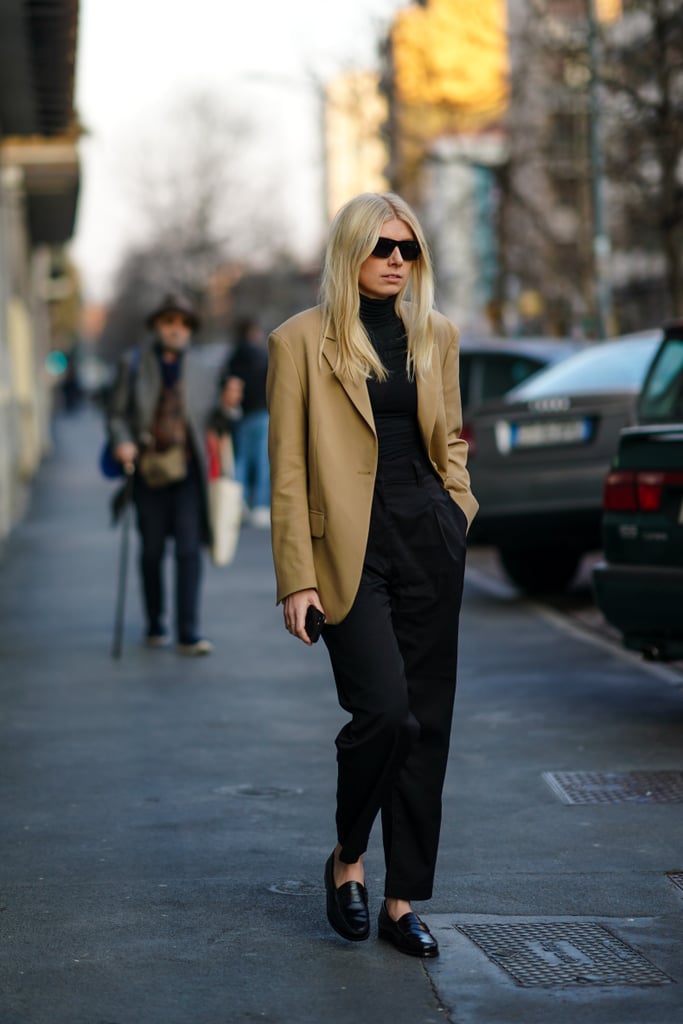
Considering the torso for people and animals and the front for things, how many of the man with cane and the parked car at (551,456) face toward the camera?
1

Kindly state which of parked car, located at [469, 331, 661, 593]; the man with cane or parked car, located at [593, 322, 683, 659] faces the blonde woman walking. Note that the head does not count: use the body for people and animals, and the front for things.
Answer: the man with cane

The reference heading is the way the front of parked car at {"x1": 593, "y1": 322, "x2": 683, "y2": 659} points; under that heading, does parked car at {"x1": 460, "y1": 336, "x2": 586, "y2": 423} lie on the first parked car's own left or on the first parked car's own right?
on the first parked car's own left

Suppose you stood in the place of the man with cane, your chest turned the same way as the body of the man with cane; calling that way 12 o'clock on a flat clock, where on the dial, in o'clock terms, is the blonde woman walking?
The blonde woman walking is roughly at 12 o'clock from the man with cane.

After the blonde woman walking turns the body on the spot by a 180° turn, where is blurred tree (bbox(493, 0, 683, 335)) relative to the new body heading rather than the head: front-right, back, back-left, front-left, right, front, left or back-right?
front-right

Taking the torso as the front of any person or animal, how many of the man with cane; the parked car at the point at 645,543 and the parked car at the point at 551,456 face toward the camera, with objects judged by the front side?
1

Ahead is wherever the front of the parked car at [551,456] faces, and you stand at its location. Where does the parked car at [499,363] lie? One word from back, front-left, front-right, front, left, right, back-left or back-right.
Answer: front-left

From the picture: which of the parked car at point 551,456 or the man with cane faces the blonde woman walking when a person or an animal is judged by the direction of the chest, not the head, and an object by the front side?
the man with cane

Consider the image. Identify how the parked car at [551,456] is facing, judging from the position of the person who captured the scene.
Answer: facing away from the viewer and to the right of the viewer

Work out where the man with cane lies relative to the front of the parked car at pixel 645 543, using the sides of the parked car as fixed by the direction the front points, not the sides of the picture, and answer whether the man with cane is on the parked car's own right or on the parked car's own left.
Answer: on the parked car's own left
